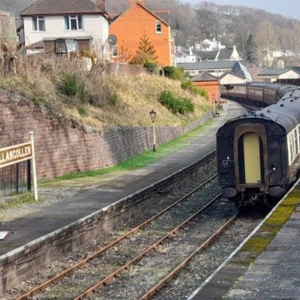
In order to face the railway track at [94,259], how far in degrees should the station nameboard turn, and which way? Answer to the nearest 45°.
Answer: approximately 45° to its right

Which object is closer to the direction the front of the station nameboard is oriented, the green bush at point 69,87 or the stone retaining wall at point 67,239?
the stone retaining wall

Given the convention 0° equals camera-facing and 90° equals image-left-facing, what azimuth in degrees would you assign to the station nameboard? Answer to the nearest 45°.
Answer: approximately 315°

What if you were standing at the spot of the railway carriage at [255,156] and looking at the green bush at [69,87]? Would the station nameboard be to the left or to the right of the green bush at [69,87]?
left

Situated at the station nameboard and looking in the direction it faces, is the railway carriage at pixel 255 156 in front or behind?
in front

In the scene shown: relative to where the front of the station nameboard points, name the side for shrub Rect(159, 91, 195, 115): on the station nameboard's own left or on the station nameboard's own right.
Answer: on the station nameboard's own left

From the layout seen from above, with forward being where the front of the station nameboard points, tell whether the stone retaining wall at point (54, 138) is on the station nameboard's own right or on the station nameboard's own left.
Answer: on the station nameboard's own left

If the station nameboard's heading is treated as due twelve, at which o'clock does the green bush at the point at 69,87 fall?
The green bush is roughly at 8 o'clock from the station nameboard.
